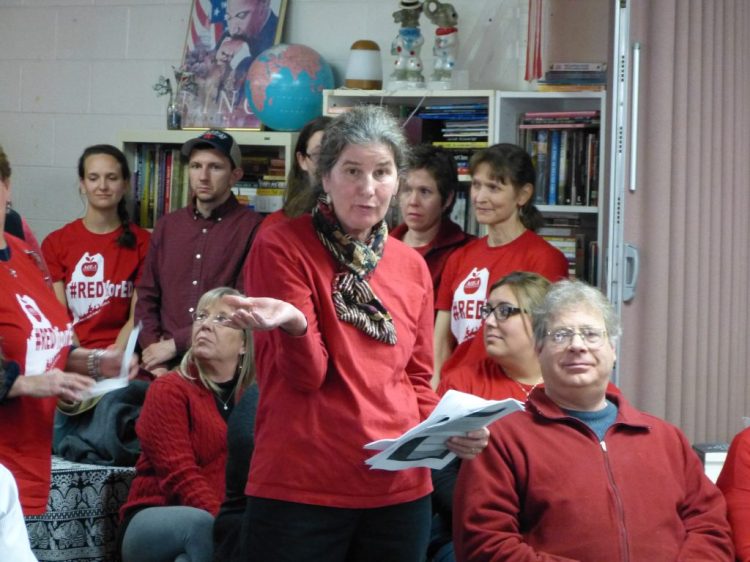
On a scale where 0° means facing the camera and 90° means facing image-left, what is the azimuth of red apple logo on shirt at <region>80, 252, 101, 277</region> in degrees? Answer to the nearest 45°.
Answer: approximately 0°

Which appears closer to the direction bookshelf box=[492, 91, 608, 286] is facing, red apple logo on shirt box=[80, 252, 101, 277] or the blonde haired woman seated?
the blonde haired woman seated

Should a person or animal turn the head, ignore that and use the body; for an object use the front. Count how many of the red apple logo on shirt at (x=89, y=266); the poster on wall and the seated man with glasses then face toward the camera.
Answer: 3

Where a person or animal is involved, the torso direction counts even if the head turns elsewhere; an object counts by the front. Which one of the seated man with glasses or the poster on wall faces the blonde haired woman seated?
the poster on wall

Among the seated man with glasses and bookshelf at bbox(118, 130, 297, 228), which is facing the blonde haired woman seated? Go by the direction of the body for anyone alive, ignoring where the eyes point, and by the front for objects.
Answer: the bookshelf

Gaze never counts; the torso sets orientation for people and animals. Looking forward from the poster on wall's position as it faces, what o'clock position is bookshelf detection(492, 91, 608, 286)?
The bookshelf is roughly at 10 o'clock from the poster on wall.

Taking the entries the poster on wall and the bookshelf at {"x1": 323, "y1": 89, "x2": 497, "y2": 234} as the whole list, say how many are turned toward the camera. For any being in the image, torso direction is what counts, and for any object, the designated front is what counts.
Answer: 2

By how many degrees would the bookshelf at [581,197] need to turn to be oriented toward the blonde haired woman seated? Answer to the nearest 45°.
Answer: approximately 45° to its right
